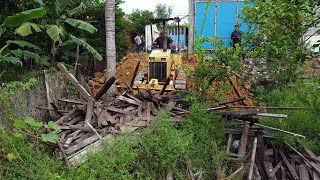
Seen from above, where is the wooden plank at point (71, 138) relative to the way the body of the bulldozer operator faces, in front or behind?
in front

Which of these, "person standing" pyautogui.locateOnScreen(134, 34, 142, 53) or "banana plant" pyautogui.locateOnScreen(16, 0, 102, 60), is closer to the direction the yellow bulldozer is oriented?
the banana plant

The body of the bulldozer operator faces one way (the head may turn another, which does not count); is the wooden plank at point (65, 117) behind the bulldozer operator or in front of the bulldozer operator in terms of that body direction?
in front

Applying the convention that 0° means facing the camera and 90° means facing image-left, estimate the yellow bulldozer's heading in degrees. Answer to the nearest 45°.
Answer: approximately 0°

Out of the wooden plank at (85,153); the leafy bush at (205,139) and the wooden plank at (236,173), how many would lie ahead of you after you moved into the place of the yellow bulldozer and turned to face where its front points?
3

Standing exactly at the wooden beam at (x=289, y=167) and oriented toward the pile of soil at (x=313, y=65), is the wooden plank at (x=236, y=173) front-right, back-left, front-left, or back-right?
back-left

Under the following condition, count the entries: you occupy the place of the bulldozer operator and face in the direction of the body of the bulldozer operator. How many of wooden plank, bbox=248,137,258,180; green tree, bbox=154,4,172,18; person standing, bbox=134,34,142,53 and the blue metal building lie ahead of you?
1

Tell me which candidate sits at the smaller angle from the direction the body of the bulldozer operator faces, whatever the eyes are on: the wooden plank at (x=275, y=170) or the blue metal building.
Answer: the wooden plank

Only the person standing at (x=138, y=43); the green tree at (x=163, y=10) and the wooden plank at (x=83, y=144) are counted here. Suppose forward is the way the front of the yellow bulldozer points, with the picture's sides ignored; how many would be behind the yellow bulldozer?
2

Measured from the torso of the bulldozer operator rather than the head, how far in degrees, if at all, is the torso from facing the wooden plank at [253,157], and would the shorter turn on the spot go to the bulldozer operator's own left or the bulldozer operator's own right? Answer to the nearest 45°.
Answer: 0° — they already face it

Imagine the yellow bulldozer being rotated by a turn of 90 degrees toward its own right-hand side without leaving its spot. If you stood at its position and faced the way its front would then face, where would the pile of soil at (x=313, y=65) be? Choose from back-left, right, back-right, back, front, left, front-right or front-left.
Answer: back

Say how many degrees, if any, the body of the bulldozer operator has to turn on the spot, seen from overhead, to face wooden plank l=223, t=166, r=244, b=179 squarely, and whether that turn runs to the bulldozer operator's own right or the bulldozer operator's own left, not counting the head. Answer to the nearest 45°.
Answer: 0° — they already face it

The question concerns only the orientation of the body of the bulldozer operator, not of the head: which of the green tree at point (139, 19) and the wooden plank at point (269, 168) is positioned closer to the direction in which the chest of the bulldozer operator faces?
the wooden plank

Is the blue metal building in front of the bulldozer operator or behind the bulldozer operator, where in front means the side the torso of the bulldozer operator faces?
behind

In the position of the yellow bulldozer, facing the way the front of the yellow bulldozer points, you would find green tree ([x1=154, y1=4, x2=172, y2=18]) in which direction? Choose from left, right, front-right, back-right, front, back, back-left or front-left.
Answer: back
